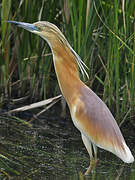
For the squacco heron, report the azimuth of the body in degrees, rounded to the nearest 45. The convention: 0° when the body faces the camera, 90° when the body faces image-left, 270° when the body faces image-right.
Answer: approximately 90°
